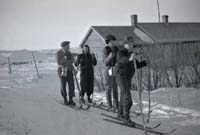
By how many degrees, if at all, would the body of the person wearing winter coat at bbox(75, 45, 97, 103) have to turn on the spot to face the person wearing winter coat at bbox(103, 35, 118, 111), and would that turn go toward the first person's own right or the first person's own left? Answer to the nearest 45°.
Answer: approximately 45° to the first person's own left

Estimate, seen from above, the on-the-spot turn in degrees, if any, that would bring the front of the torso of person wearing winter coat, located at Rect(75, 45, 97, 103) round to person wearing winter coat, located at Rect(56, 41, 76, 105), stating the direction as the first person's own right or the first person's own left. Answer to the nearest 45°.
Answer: approximately 45° to the first person's own right

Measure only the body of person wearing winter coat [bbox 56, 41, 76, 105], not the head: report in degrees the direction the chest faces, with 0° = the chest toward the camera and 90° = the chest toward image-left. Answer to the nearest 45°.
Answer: approximately 315°

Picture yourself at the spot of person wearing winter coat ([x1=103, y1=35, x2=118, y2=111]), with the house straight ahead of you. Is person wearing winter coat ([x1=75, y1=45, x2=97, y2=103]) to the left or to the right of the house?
left

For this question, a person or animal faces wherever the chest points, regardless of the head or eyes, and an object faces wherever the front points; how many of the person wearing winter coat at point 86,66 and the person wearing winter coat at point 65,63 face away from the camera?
0

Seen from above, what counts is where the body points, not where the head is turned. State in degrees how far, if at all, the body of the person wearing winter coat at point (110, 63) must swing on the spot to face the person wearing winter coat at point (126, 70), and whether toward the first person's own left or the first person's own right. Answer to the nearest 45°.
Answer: approximately 45° to the first person's own right
